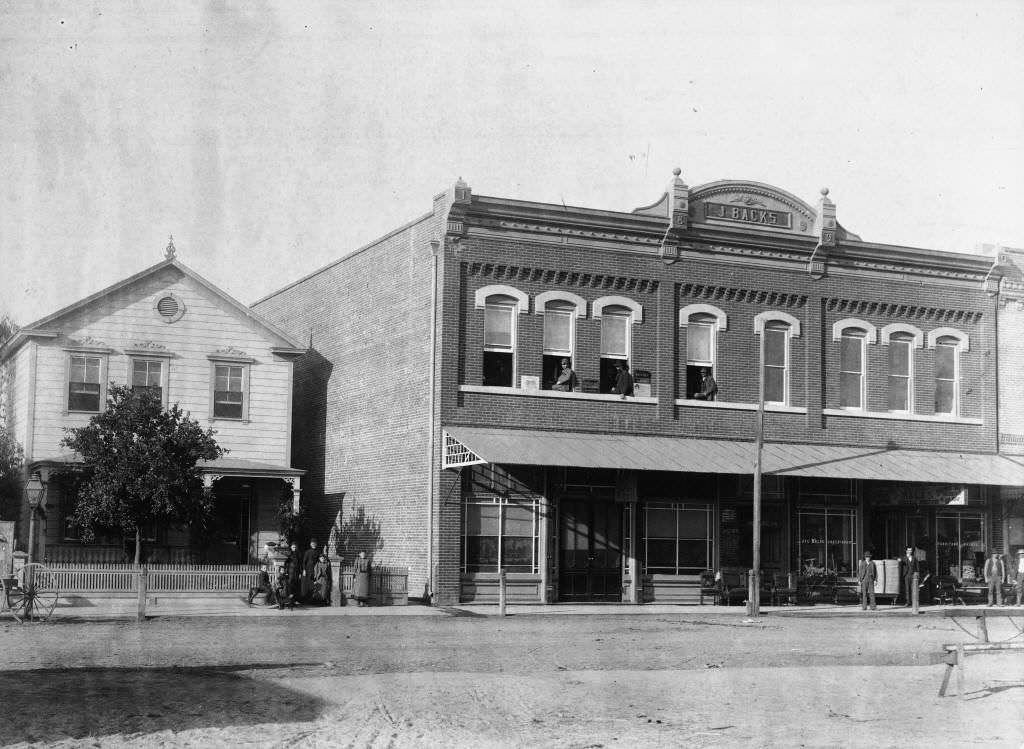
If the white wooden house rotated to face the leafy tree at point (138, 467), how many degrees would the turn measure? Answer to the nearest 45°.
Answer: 0° — it already faces it

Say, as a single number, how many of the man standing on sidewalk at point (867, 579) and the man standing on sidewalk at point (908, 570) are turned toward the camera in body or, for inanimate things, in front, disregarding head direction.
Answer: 2

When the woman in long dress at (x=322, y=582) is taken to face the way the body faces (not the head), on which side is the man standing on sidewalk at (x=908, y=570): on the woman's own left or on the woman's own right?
on the woman's own left

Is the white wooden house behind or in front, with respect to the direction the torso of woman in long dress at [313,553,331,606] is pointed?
behind

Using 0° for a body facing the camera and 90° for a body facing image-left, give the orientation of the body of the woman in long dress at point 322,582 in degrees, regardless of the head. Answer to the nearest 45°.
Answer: approximately 0°

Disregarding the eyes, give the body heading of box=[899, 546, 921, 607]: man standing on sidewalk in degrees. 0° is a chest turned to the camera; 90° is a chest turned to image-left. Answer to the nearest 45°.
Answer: approximately 0°
